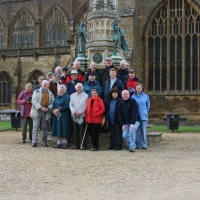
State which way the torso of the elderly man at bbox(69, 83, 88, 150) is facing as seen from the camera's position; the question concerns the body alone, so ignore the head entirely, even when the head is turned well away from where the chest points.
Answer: toward the camera

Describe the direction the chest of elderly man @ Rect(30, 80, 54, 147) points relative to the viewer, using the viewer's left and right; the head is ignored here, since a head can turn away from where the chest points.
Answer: facing the viewer

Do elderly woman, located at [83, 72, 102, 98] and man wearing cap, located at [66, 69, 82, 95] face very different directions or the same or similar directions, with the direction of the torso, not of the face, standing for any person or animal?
same or similar directions

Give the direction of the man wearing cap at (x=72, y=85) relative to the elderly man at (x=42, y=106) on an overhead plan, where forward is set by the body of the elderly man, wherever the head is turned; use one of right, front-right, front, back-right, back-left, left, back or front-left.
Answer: left

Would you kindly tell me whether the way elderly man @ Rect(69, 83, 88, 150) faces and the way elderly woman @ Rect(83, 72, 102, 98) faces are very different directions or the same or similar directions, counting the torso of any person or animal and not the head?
same or similar directions

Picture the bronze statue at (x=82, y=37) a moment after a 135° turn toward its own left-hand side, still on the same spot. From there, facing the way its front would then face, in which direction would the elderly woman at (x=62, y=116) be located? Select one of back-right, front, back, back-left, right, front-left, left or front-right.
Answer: right

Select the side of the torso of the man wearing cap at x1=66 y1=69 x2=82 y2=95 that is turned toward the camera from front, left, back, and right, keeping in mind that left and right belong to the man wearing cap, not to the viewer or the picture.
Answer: front

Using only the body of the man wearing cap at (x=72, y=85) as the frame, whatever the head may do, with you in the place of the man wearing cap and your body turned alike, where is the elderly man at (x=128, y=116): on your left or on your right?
on your left

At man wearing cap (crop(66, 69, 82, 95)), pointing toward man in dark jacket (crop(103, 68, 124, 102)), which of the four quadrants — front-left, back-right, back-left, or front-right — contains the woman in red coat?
front-right

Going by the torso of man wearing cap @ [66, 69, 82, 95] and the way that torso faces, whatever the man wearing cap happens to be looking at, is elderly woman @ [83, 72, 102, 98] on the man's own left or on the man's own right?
on the man's own left

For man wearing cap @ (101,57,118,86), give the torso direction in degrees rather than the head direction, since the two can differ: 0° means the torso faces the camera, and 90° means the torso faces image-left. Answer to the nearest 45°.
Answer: approximately 0°

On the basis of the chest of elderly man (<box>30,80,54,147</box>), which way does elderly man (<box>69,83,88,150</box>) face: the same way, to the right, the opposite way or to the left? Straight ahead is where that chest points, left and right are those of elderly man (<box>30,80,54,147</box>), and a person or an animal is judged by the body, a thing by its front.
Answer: the same way

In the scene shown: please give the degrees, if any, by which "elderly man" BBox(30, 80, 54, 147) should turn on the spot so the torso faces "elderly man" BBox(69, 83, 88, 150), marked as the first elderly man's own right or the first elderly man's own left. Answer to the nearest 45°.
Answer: approximately 45° to the first elderly man's own left
